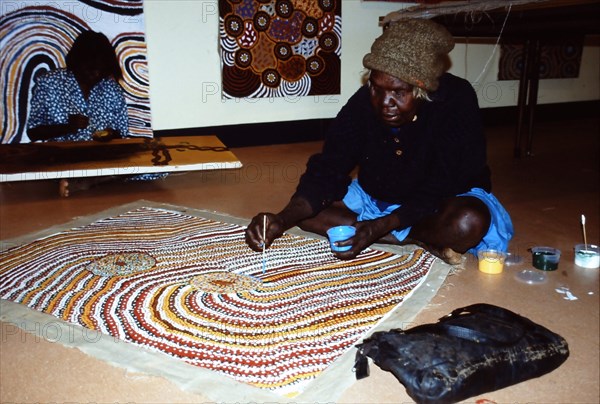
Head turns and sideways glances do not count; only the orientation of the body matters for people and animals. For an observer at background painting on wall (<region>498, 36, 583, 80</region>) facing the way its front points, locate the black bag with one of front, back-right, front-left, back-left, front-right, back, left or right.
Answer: front

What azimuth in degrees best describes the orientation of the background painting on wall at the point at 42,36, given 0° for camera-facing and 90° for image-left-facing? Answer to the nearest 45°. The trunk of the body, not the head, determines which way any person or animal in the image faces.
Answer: approximately 0°

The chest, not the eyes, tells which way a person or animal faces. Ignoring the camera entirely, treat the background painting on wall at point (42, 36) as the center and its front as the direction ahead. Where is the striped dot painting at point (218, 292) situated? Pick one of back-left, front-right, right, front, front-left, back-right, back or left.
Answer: front

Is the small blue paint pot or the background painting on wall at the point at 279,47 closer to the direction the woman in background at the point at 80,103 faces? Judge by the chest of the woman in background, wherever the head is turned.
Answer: the small blue paint pot

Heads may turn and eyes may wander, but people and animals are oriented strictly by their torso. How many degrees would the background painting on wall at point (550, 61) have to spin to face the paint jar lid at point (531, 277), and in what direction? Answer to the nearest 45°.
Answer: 0° — it already faces it

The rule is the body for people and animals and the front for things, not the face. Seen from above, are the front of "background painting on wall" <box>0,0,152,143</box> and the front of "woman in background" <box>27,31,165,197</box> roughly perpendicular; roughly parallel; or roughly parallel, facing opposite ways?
roughly parallel

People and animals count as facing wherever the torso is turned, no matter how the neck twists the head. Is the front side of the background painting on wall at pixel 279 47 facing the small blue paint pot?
yes

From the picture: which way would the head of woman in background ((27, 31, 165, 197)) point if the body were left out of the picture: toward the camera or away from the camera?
toward the camera

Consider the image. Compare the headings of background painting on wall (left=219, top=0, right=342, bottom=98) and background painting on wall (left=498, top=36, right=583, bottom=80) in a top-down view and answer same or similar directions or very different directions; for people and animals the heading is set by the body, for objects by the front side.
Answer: same or similar directions

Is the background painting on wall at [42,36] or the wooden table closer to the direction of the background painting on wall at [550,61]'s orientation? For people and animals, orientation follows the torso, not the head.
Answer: the wooden table

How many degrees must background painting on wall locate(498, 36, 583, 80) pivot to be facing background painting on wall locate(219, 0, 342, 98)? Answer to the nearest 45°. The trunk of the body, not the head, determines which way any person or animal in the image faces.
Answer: approximately 45° to its right

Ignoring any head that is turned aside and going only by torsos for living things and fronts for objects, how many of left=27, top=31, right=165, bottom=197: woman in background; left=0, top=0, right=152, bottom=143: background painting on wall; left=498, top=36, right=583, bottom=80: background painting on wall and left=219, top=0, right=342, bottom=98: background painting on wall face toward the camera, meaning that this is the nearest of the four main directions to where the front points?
4

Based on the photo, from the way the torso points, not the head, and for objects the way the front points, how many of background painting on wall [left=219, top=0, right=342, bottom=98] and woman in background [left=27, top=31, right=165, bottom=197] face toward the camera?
2

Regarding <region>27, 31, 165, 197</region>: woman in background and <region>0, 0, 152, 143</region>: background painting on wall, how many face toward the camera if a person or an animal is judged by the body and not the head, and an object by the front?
2

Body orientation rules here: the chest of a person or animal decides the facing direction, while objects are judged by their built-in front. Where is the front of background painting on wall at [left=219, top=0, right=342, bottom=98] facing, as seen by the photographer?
facing the viewer

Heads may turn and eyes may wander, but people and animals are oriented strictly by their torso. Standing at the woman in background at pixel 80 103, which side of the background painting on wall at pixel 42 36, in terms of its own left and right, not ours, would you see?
front

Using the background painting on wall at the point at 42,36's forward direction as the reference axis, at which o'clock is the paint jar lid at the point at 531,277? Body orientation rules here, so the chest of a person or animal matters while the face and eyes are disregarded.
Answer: The paint jar lid is roughly at 11 o'clock from the background painting on wall.
